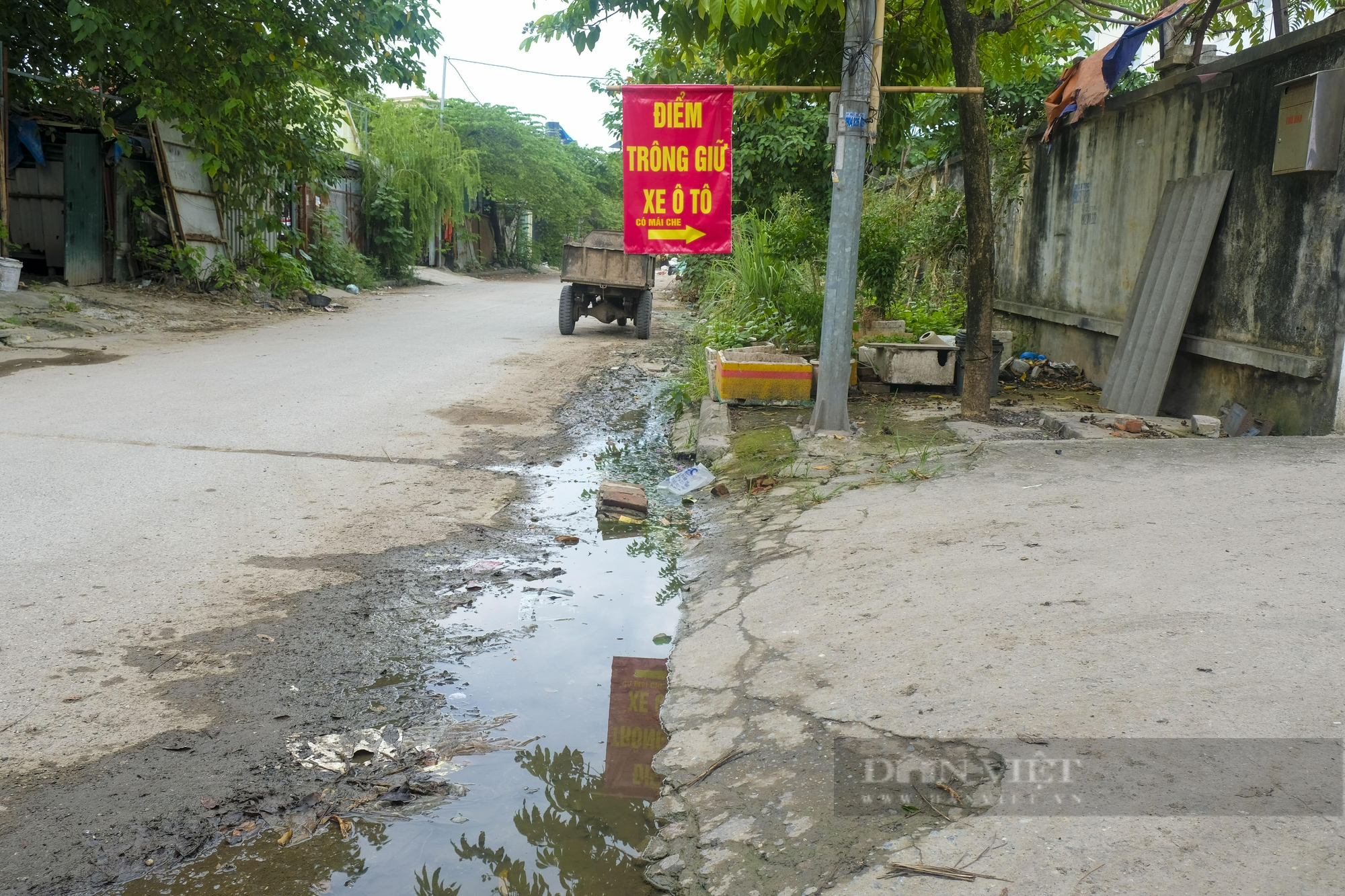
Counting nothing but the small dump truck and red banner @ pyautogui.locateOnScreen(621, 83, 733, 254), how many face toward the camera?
1

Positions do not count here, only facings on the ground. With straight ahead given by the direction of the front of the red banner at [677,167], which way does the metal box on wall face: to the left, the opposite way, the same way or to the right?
to the right

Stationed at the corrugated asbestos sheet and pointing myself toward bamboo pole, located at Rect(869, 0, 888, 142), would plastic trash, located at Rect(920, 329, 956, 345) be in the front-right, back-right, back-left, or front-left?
front-right

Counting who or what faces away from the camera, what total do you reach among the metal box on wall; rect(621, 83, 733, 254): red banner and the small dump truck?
1

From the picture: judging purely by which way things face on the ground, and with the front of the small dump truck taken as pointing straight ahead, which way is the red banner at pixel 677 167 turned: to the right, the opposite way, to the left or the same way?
the opposite way

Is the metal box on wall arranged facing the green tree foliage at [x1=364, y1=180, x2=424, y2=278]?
no

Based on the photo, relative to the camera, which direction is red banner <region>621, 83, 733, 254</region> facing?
toward the camera

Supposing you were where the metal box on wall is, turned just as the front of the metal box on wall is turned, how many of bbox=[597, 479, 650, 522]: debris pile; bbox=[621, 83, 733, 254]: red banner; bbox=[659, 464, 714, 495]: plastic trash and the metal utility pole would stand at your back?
0

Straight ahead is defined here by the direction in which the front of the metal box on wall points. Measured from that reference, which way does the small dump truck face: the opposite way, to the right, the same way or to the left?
to the right

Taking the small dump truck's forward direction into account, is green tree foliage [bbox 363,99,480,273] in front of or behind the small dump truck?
in front

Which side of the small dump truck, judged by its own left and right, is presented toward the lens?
back

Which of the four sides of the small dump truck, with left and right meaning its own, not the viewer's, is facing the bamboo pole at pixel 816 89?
back

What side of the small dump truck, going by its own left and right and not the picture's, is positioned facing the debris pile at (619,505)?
back

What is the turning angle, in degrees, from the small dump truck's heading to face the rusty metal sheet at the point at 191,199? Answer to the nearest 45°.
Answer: approximately 90° to its left
